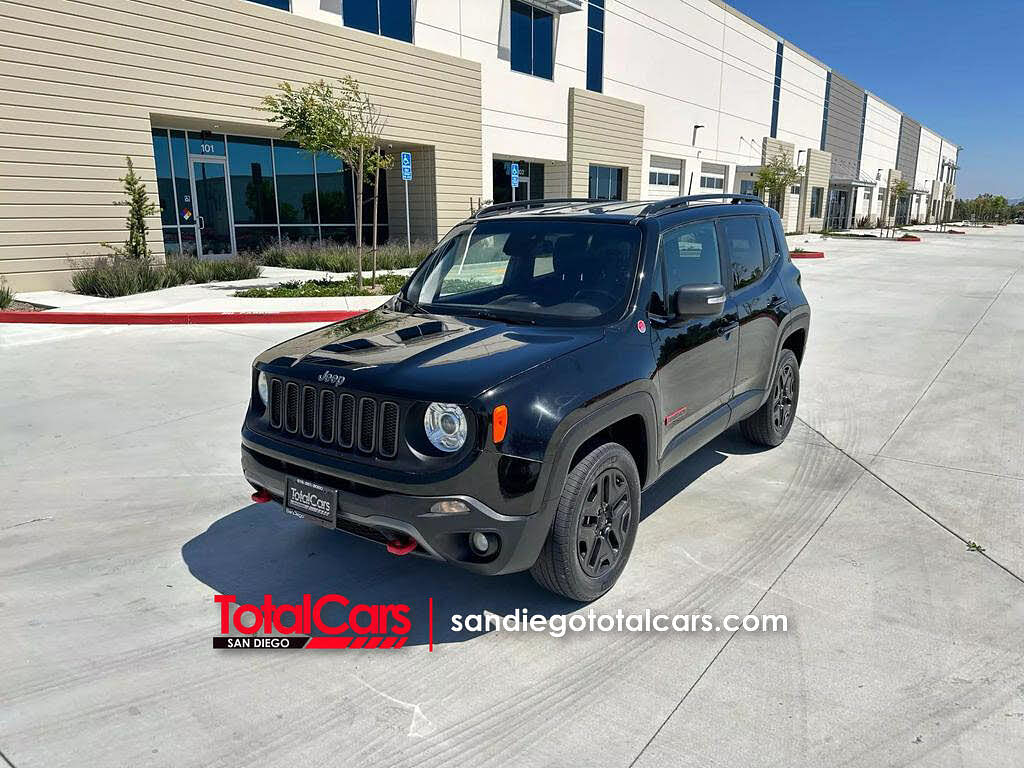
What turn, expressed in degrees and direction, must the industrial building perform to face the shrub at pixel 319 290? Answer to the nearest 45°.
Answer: approximately 45° to its right

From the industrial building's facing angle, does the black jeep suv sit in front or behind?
in front

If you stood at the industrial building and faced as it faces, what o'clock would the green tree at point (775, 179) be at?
The green tree is roughly at 9 o'clock from the industrial building.

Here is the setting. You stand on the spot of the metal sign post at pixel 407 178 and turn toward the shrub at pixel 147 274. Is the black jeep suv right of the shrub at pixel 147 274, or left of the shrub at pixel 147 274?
left

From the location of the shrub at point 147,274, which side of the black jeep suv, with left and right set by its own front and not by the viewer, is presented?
right

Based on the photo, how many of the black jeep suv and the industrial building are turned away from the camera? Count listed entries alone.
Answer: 0

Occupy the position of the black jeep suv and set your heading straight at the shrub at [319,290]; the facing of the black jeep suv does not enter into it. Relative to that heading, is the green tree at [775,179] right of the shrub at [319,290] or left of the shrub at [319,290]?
right

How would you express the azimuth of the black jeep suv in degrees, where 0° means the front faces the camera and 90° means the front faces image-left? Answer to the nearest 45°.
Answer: approximately 45°

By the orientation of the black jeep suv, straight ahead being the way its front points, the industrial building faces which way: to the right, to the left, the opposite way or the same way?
to the left

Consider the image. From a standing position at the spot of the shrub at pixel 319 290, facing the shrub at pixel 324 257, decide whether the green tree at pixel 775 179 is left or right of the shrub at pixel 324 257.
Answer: right

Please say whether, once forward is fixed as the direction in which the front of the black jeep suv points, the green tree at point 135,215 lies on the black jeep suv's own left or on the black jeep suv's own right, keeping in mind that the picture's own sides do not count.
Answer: on the black jeep suv's own right
